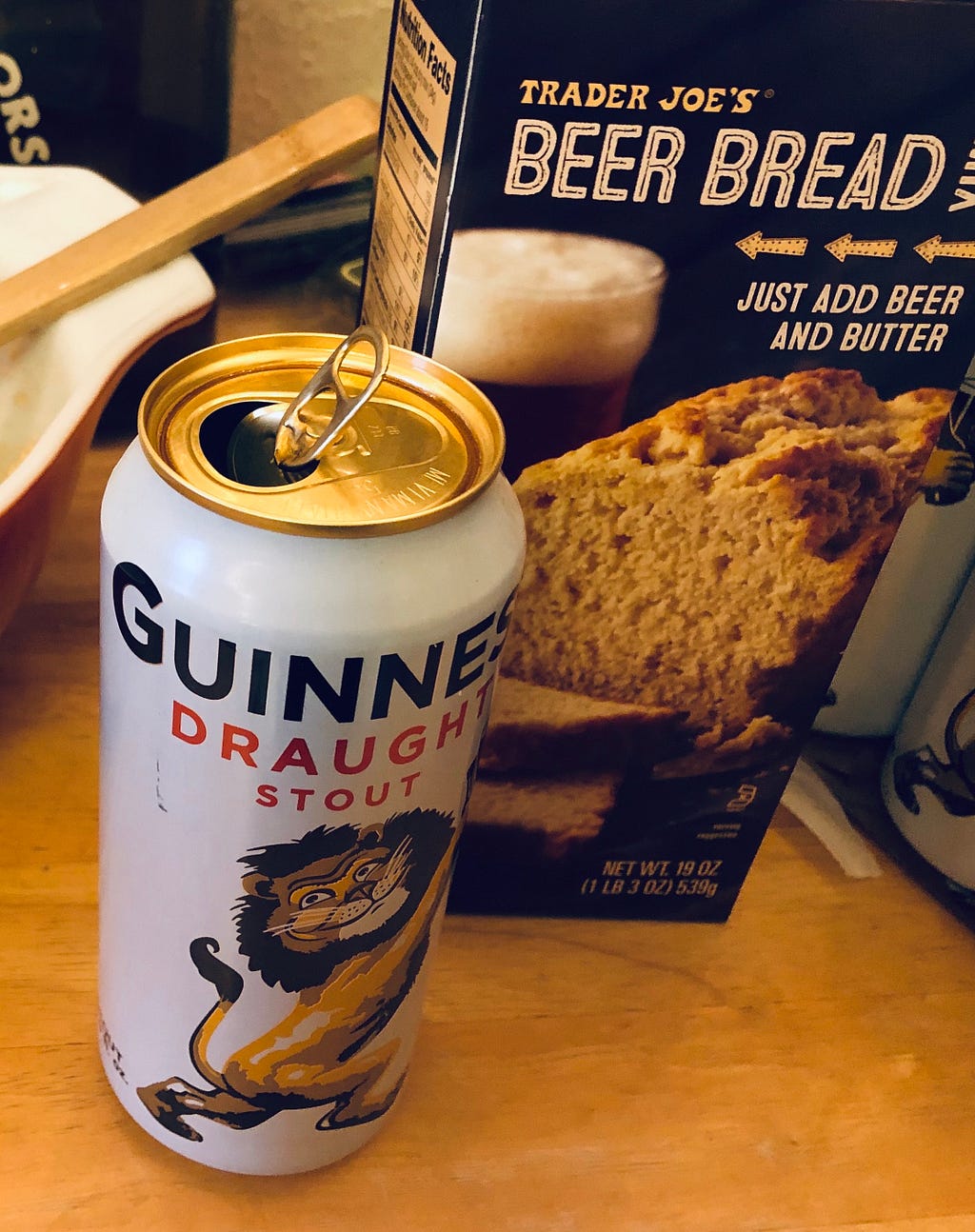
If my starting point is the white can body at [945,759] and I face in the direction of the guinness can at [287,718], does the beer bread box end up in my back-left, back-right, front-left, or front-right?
front-right

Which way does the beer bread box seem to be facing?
toward the camera

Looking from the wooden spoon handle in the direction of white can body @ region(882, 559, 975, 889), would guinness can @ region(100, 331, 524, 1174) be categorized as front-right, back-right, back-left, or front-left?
front-right

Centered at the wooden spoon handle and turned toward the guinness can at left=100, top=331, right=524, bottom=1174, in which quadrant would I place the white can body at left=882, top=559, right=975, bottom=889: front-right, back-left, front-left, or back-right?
front-left
